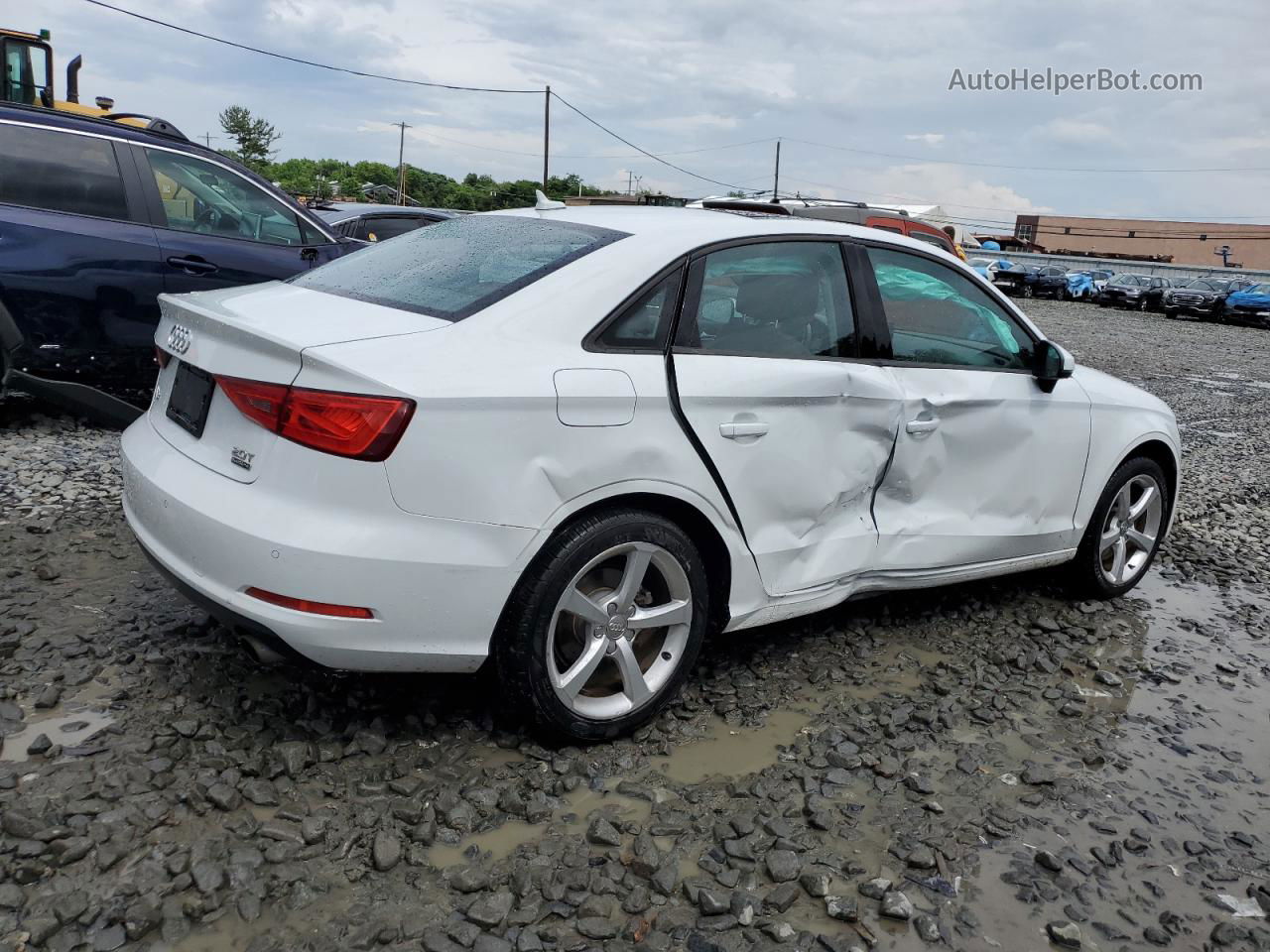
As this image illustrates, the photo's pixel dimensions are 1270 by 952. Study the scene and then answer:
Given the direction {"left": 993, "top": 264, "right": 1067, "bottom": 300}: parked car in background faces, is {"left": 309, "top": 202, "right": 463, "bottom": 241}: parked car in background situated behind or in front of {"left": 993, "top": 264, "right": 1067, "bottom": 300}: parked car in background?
in front

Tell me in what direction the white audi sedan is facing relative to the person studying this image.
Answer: facing away from the viewer and to the right of the viewer

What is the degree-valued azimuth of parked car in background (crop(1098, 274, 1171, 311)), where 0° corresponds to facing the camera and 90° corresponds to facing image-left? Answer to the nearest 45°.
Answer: approximately 45°

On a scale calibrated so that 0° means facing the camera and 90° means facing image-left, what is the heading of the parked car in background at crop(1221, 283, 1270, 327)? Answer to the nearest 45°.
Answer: approximately 45°

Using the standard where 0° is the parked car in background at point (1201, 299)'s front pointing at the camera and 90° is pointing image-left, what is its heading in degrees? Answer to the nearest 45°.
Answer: approximately 45°

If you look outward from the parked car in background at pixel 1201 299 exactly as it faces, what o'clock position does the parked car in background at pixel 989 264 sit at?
the parked car in background at pixel 989 264 is roughly at 3 o'clock from the parked car in background at pixel 1201 299.

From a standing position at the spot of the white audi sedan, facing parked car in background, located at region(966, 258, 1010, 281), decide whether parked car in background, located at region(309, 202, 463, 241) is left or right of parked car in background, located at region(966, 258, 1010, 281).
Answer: left

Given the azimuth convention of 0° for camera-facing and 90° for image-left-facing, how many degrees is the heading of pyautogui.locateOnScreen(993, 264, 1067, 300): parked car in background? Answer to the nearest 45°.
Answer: approximately 45°

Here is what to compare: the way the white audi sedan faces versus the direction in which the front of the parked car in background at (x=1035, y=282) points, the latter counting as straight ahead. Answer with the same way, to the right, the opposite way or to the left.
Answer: the opposite way

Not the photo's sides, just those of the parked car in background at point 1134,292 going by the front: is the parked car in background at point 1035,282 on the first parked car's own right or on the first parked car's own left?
on the first parked car's own right

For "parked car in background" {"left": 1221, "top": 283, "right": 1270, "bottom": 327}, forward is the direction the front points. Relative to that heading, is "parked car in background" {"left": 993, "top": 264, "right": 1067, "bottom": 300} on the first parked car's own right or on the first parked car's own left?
on the first parked car's own right
